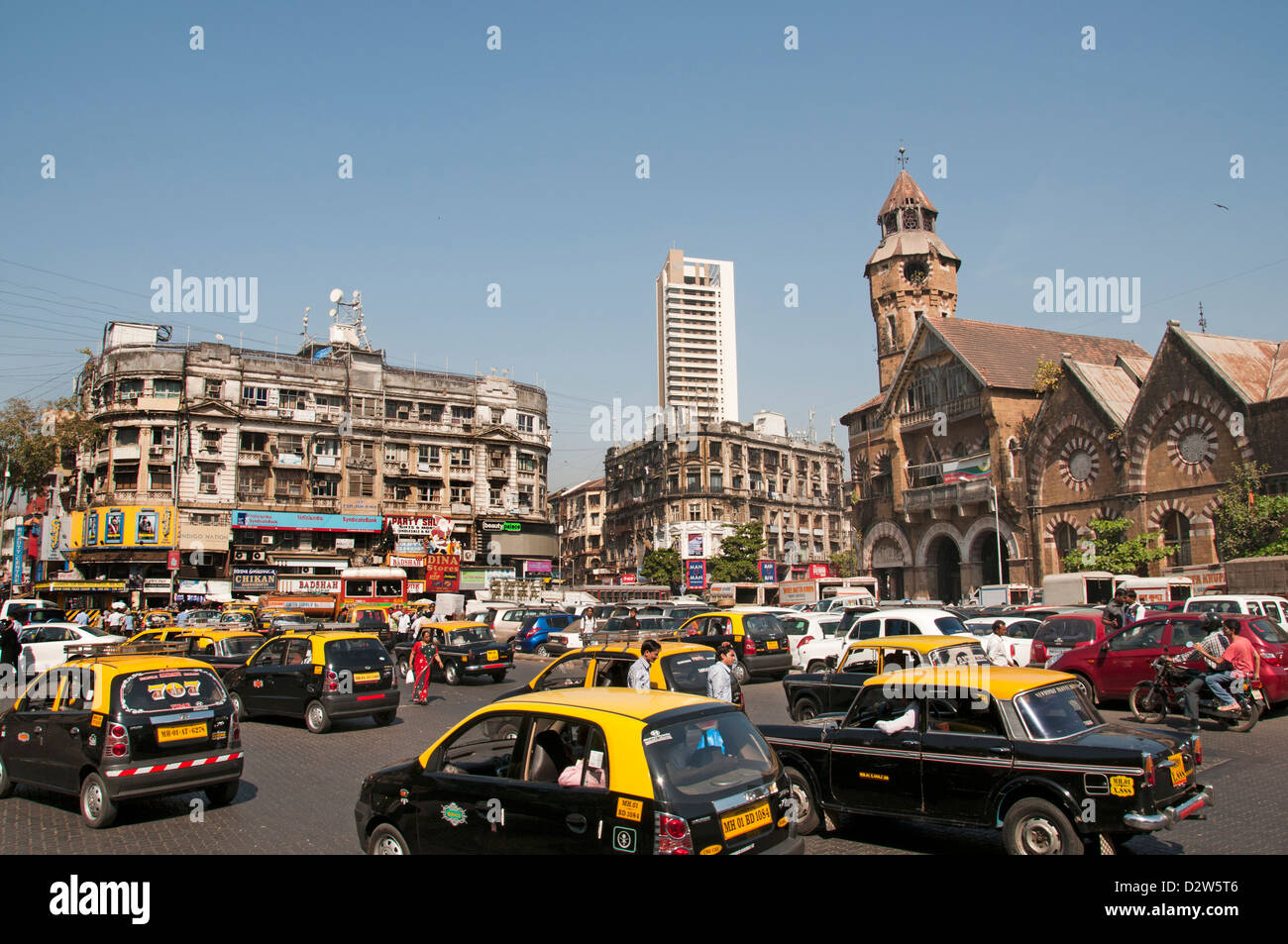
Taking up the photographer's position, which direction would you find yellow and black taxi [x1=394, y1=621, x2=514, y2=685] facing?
facing away from the viewer and to the left of the viewer

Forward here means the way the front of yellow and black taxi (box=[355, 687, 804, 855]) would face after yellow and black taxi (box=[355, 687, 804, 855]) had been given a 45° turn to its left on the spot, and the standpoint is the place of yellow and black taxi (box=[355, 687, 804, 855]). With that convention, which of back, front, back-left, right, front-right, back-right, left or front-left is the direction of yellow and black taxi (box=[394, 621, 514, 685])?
right

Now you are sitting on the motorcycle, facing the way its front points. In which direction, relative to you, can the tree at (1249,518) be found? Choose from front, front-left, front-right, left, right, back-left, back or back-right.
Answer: right

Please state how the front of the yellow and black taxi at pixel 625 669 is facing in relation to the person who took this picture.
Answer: facing away from the viewer and to the left of the viewer

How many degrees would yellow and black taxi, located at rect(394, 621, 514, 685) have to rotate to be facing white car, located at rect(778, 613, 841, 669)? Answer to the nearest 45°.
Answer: approximately 135° to its right

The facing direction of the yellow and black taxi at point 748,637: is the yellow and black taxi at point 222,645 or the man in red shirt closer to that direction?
the yellow and black taxi

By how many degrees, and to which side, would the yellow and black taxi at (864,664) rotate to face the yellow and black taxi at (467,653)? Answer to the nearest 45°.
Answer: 0° — it already faces it

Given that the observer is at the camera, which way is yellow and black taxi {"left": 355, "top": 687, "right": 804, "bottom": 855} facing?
facing away from the viewer and to the left of the viewer

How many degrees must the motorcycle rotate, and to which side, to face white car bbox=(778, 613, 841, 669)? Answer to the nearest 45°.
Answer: approximately 45° to its right

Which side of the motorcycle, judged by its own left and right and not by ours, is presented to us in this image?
left

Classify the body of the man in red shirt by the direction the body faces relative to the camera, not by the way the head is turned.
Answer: to the viewer's left

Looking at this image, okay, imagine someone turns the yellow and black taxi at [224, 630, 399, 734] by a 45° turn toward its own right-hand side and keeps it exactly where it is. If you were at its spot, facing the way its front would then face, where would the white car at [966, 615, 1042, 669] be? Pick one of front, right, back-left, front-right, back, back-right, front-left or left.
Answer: right

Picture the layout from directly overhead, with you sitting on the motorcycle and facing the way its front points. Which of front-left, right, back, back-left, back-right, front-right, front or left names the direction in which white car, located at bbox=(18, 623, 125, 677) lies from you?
front

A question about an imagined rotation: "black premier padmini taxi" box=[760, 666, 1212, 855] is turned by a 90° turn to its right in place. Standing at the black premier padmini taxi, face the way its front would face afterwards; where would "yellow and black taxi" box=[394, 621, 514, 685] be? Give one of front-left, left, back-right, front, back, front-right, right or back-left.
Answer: left

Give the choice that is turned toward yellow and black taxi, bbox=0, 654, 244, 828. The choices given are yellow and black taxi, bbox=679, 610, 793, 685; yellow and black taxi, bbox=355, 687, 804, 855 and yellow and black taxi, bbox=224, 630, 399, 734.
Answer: yellow and black taxi, bbox=355, 687, 804, 855
